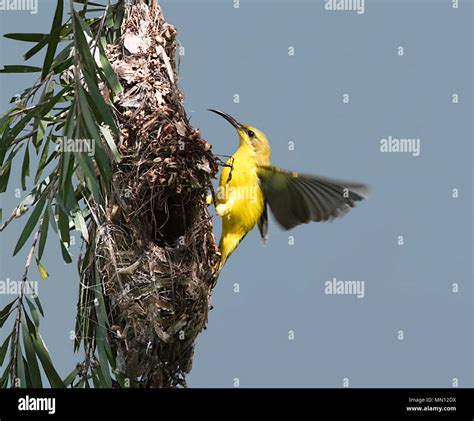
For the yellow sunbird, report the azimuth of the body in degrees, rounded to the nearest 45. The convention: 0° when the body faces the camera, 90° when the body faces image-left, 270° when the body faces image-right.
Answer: approximately 90°

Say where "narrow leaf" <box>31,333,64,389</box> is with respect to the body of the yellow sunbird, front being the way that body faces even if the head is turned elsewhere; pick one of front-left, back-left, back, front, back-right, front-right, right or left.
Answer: front-left
